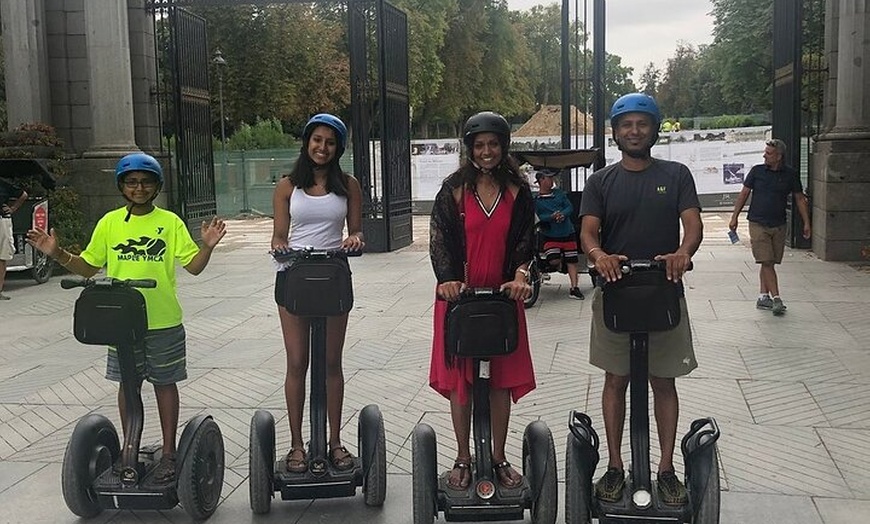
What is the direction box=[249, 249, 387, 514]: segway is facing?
toward the camera

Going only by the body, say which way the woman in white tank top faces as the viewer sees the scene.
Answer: toward the camera

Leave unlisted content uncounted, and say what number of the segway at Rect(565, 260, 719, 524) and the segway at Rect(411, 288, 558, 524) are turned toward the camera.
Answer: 2

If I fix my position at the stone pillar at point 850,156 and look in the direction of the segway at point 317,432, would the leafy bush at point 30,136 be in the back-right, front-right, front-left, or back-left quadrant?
front-right

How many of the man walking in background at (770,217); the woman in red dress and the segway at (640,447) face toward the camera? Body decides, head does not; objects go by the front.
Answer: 3

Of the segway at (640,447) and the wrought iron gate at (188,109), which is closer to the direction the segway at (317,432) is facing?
the segway

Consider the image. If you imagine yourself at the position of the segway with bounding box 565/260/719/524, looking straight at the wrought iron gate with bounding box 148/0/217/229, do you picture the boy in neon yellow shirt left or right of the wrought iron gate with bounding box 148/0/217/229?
left

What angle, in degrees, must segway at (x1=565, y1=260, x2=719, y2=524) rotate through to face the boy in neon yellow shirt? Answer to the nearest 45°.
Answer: approximately 90° to its right

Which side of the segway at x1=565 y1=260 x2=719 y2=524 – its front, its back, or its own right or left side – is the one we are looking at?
front

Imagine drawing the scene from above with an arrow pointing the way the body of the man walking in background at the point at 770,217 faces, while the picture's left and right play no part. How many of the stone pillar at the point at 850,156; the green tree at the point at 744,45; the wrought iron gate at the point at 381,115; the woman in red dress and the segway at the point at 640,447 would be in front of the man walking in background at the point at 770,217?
2

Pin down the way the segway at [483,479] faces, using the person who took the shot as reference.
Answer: facing the viewer

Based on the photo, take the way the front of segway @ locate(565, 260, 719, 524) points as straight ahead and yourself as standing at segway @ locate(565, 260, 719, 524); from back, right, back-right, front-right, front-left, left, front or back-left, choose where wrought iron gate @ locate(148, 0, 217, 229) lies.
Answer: back-right

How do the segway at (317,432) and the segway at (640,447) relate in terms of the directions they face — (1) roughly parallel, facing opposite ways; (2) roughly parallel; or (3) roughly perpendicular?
roughly parallel

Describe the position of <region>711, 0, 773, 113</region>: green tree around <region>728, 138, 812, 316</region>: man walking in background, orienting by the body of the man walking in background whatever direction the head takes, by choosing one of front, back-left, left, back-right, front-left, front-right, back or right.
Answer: back

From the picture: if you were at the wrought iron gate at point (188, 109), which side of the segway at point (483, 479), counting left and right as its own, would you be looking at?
back

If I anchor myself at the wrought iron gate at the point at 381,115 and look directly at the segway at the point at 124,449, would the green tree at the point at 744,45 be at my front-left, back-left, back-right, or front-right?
back-left

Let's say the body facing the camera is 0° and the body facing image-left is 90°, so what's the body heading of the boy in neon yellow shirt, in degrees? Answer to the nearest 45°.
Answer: approximately 0°

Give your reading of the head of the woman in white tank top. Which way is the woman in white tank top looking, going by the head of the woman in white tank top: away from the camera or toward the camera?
toward the camera

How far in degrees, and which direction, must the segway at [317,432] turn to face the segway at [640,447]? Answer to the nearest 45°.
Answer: approximately 45° to its left
